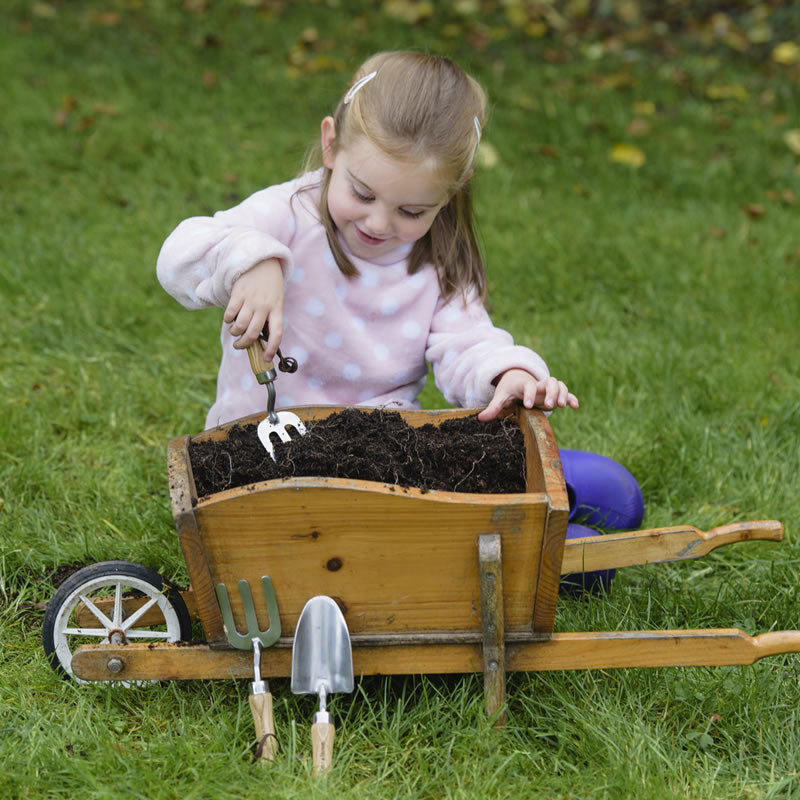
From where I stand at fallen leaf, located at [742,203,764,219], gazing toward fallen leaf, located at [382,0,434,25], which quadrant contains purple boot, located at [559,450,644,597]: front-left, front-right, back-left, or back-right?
back-left

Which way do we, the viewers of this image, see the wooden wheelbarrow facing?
facing to the left of the viewer

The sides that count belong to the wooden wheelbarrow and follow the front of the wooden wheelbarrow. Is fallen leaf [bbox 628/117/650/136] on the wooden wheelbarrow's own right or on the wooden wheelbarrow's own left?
on the wooden wheelbarrow's own right

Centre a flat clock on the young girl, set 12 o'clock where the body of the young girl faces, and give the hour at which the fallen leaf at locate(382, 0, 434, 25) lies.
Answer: The fallen leaf is roughly at 6 o'clock from the young girl.

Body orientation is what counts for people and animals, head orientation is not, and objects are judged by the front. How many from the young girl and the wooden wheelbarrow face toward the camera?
1

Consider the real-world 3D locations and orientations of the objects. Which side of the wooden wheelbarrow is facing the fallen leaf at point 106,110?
right

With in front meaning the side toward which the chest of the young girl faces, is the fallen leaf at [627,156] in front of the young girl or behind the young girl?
behind

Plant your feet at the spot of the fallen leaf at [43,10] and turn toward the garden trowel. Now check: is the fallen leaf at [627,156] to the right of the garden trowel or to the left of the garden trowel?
left

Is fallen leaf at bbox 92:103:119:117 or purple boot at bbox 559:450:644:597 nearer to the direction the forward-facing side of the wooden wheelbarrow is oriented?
the fallen leaf

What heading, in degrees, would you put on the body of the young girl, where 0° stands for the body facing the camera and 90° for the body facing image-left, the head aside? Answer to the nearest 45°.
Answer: approximately 0°

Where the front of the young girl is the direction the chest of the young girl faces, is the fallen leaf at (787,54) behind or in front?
behind

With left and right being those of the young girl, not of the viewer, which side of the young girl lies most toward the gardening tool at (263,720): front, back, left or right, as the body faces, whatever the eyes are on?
front

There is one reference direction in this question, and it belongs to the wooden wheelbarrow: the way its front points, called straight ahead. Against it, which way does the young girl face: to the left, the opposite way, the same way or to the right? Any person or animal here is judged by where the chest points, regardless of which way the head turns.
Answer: to the left

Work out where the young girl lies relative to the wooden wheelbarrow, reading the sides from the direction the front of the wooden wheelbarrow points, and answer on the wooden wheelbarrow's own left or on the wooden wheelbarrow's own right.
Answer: on the wooden wheelbarrow's own right
